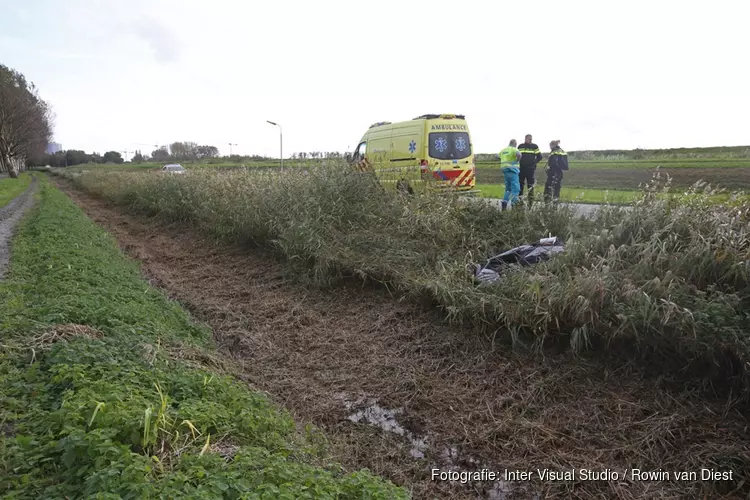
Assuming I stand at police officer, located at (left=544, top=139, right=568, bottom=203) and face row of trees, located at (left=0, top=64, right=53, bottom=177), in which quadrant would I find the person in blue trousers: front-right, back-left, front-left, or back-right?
front-left

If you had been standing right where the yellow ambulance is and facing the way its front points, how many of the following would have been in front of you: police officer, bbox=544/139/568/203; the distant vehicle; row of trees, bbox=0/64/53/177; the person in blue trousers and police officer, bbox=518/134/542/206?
2

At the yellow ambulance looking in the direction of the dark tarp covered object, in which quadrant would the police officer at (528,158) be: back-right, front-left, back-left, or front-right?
front-left
